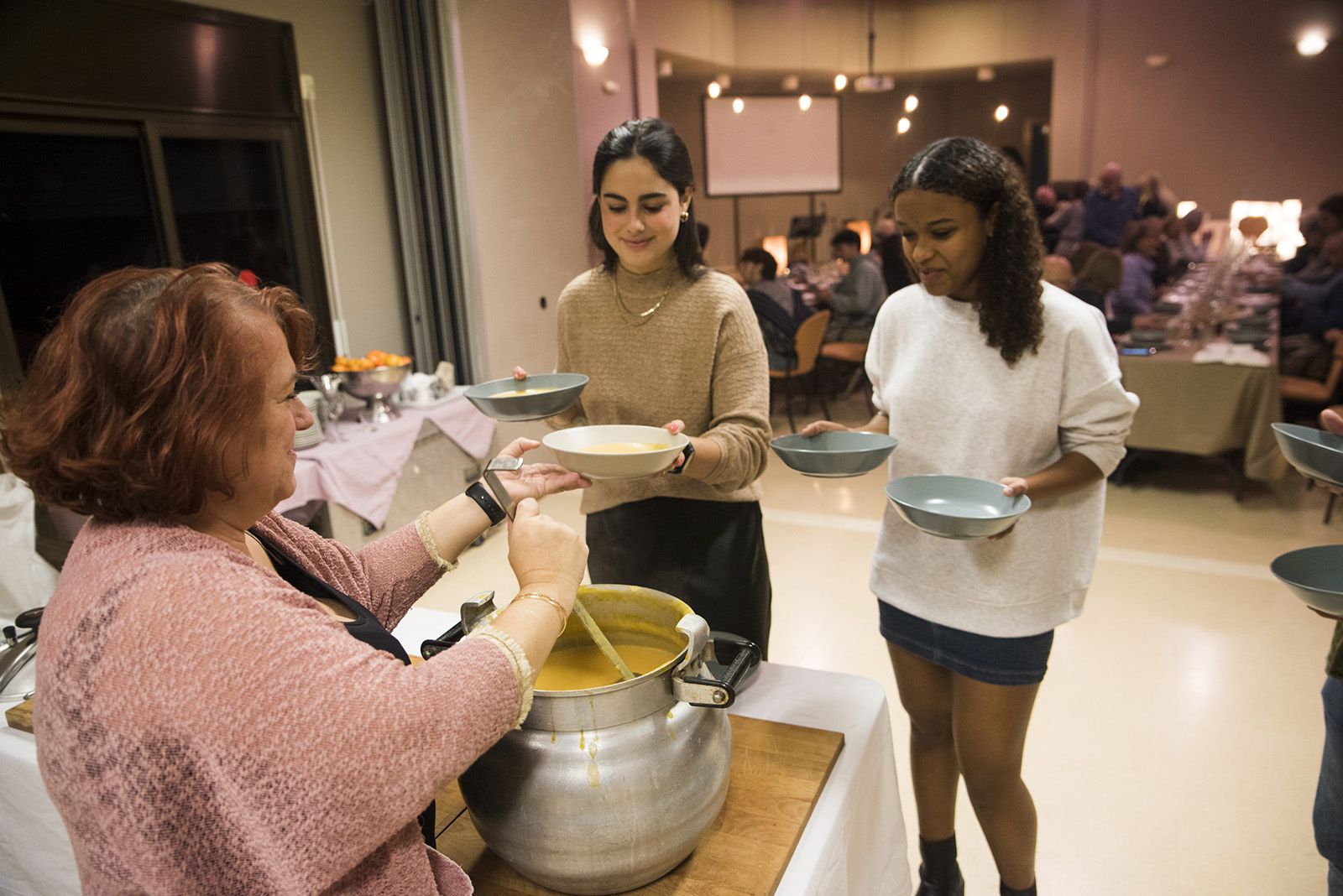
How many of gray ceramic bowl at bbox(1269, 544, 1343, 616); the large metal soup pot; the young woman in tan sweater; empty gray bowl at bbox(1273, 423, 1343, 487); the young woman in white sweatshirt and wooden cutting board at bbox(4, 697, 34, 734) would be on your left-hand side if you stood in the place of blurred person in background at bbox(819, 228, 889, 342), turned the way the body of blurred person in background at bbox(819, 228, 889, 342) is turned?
6

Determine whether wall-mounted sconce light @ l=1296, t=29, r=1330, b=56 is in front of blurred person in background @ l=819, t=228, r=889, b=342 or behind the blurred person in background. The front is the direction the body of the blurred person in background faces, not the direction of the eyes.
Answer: behind

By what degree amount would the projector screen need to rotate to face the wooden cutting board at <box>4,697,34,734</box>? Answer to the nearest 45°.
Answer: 0° — it already faces it

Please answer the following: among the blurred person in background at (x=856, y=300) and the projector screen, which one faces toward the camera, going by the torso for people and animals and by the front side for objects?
the projector screen

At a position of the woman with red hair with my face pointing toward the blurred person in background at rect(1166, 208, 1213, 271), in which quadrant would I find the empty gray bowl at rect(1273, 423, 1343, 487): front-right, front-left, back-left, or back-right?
front-right

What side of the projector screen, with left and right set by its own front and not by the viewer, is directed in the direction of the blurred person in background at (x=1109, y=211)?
left

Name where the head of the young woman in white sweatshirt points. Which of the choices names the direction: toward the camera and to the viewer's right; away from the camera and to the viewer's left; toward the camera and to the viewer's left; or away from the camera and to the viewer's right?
toward the camera and to the viewer's left

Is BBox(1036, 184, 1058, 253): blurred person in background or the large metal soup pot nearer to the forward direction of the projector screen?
the large metal soup pot

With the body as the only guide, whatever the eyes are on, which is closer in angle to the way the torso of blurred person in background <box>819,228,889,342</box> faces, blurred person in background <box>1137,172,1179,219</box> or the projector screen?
the projector screen

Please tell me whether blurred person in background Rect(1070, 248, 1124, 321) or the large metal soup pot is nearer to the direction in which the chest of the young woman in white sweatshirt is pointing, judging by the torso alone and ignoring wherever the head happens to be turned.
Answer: the large metal soup pot

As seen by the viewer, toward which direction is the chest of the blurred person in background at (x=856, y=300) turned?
to the viewer's left

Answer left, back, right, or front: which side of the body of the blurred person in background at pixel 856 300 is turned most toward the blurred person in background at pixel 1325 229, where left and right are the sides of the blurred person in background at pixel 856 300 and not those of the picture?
back

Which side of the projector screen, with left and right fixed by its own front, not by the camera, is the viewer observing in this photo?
front

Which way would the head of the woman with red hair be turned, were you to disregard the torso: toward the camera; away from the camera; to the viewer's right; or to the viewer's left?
to the viewer's right

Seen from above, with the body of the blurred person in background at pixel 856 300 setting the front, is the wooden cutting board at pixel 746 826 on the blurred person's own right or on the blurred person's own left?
on the blurred person's own left

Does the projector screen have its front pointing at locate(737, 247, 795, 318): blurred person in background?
yes
